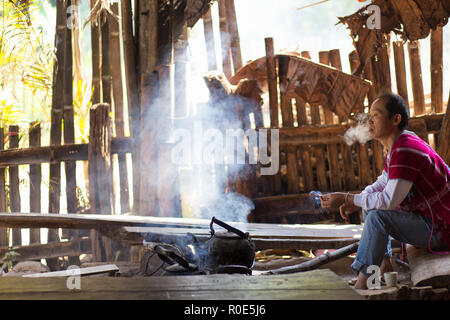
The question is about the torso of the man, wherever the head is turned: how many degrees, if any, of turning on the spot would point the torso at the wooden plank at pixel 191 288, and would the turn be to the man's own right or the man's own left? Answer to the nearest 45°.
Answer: approximately 45° to the man's own left

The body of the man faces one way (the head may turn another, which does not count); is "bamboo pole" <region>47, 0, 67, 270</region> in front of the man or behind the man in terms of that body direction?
in front

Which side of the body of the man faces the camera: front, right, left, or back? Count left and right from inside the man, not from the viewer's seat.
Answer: left

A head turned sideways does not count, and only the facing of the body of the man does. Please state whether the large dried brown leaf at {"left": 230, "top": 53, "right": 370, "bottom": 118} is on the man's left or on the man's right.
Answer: on the man's right

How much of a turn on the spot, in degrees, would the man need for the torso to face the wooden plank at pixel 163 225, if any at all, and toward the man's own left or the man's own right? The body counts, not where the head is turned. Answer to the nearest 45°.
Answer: approximately 45° to the man's own right

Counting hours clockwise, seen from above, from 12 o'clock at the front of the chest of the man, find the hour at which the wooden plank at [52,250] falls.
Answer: The wooden plank is roughly at 1 o'clock from the man.

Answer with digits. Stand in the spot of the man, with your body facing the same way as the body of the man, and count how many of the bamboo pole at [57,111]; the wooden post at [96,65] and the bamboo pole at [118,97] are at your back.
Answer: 0

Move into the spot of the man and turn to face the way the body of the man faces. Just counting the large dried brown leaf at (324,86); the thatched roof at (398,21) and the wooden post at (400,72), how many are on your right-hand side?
3

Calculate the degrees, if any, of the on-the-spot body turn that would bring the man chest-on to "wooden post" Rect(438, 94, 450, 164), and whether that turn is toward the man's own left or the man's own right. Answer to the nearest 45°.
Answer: approximately 90° to the man's own right

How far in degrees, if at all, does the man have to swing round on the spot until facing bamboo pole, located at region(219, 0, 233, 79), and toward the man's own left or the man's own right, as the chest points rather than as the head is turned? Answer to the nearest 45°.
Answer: approximately 45° to the man's own right

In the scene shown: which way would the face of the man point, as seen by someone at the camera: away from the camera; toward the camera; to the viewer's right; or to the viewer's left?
to the viewer's left

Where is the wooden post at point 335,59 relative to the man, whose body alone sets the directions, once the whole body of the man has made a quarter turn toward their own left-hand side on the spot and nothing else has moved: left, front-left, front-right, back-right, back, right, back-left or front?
back

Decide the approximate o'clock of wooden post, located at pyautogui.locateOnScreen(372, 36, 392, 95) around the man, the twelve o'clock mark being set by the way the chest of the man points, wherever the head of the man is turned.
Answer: The wooden post is roughly at 3 o'clock from the man.

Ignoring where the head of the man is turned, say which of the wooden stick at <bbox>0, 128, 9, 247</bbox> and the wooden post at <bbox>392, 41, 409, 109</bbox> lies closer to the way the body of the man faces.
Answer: the wooden stick

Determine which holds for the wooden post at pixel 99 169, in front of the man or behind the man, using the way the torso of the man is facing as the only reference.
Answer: in front

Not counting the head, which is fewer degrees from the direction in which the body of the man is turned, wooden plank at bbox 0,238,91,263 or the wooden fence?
the wooden plank
